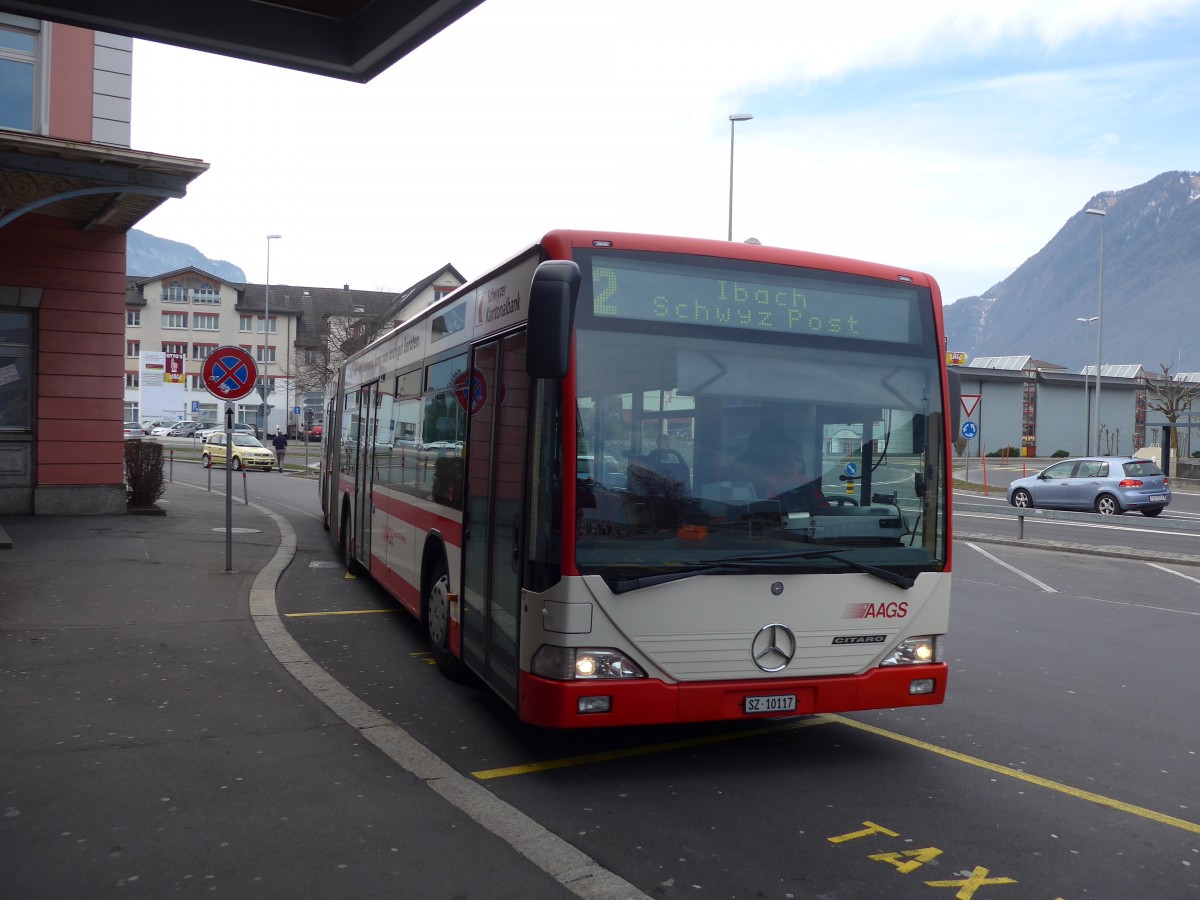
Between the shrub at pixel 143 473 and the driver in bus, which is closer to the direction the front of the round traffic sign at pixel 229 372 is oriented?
the driver in bus

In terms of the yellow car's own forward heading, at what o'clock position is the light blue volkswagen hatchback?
The light blue volkswagen hatchback is roughly at 12 o'clock from the yellow car.

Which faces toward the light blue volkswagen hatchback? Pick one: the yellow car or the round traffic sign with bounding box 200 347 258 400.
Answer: the yellow car

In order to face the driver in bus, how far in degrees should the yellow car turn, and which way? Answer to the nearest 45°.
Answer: approximately 45° to its right

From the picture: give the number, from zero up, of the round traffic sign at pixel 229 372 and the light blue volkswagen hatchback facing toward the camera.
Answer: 1

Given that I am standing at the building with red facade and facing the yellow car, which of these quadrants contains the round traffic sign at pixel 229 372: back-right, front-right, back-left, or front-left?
back-right

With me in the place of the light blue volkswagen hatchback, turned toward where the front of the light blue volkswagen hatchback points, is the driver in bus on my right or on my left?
on my left

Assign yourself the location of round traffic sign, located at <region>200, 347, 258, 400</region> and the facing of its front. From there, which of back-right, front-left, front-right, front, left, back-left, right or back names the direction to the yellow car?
back

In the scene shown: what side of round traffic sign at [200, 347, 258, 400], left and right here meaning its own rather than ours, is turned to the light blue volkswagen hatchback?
left

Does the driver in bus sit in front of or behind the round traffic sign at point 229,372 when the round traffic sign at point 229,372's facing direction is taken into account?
in front

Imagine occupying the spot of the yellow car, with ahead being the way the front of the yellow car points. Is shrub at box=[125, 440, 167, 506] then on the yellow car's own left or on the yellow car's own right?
on the yellow car's own right

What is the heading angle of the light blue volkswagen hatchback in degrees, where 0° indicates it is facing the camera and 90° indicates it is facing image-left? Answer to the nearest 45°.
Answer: approximately 135°

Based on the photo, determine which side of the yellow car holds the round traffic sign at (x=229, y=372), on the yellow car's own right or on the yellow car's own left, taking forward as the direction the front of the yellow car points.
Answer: on the yellow car's own right

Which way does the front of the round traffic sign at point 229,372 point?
toward the camera
